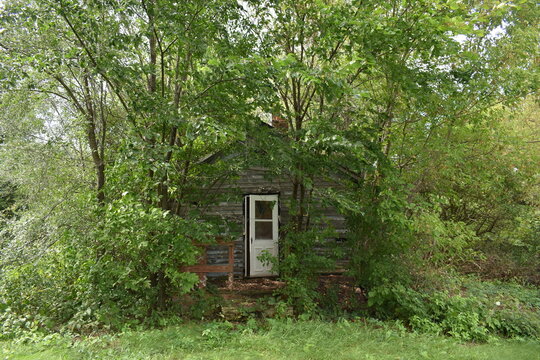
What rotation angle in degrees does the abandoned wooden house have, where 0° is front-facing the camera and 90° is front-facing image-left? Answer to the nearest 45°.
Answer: approximately 0°
